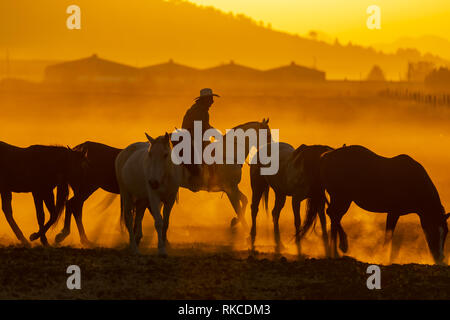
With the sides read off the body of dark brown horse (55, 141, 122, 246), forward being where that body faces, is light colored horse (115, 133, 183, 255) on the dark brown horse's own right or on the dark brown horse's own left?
on the dark brown horse's own right

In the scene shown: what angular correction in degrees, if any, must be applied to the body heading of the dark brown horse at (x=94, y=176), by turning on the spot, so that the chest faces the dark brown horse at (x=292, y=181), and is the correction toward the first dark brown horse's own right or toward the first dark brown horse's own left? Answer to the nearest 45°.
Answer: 0° — it already faces it

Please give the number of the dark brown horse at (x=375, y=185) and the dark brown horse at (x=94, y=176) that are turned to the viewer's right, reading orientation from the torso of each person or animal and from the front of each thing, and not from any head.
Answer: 2

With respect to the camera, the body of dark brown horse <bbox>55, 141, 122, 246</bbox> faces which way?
to the viewer's right

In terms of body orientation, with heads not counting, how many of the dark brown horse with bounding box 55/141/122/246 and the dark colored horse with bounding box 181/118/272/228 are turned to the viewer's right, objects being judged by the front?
2

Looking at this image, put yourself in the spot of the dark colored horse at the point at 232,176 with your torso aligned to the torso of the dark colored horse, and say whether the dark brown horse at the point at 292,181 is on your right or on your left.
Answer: on your right

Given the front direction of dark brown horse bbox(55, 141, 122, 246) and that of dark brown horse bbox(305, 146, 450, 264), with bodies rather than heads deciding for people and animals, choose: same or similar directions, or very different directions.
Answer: same or similar directions

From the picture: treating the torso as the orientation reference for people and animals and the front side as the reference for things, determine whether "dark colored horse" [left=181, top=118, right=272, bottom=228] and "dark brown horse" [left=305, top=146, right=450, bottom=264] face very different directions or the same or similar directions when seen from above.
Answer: same or similar directions

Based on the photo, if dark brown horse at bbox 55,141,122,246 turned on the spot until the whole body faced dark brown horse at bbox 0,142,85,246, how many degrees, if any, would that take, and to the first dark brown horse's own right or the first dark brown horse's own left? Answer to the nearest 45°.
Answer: approximately 135° to the first dark brown horse's own right

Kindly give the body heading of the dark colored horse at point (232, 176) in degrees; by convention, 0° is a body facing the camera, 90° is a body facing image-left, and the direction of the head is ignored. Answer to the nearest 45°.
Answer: approximately 270°

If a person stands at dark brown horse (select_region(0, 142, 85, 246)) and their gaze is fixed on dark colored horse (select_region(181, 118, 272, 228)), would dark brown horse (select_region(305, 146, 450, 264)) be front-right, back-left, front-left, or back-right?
front-right

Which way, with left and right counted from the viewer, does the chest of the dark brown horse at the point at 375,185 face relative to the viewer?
facing to the right of the viewer
